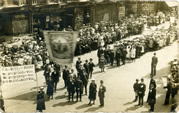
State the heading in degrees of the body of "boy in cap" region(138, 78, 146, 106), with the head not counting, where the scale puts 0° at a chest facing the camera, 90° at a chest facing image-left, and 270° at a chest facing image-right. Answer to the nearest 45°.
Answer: approximately 45°

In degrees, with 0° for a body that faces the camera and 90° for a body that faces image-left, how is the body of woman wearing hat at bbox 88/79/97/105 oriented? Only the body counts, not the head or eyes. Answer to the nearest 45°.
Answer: approximately 45°

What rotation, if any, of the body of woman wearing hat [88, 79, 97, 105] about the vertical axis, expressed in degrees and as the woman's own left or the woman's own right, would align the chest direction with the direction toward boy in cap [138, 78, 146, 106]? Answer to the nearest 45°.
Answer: approximately 135° to the woman's own left

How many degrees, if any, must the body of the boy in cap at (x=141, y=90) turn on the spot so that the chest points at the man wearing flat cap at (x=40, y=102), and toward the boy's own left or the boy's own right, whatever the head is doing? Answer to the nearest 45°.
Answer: approximately 45° to the boy's own right

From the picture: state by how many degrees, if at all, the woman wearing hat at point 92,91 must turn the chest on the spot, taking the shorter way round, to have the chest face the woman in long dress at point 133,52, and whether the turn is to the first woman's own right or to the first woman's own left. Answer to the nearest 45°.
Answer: approximately 180°
